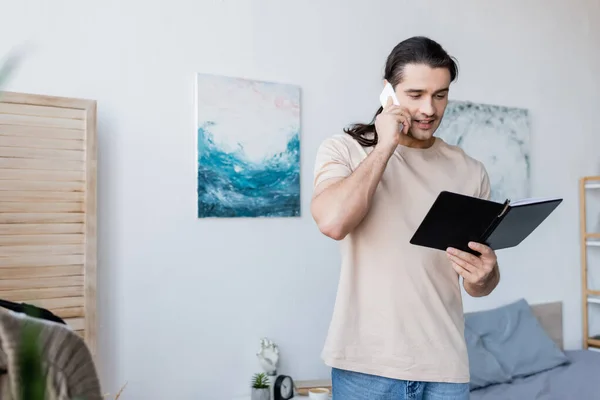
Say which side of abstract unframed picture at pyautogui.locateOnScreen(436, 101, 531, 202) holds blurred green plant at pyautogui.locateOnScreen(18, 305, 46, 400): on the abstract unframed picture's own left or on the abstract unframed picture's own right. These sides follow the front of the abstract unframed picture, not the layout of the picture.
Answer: on the abstract unframed picture's own right

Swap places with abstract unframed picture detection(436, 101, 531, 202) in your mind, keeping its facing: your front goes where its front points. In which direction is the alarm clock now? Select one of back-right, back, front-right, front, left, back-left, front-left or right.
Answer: right

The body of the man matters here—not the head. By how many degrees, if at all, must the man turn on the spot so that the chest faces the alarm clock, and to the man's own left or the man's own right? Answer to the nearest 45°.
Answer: approximately 180°

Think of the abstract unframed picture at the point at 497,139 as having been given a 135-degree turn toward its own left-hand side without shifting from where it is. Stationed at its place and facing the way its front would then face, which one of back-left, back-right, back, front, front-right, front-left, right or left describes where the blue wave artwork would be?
back-left

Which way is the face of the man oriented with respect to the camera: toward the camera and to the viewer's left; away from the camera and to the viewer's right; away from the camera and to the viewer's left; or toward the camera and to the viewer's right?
toward the camera and to the viewer's right

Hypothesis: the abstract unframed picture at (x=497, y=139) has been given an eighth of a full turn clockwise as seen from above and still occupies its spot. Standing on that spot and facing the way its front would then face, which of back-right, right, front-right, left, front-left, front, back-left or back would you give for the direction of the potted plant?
front-right

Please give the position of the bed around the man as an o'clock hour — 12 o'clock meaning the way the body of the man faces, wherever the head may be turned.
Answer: The bed is roughly at 8 o'clock from the man.

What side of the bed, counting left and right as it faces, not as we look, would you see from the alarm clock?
right

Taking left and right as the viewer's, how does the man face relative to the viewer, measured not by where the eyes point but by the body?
facing the viewer and to the right of the viewer

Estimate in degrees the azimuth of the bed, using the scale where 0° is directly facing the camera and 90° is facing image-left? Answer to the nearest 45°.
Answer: approximately 315°

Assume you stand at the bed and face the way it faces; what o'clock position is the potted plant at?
The potted plant is roughly at 3 o'clock from the bed.

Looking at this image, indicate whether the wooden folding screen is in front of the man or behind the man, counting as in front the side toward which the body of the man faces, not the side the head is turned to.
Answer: behind

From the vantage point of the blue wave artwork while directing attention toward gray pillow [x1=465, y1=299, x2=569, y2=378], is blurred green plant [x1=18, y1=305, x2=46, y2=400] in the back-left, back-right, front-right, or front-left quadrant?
back-right
